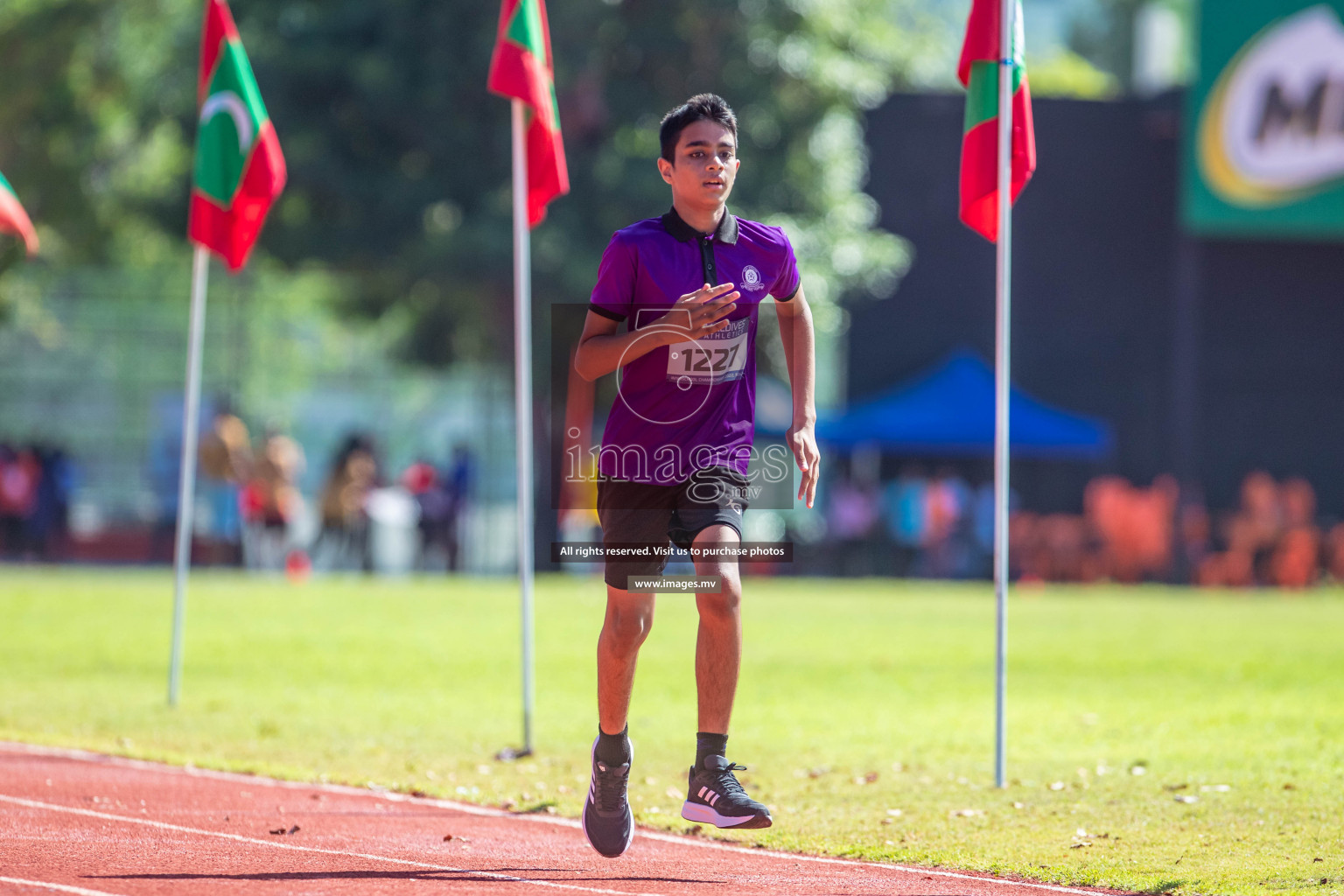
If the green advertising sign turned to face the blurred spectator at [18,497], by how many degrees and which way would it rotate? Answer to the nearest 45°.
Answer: approximately 45° to its right

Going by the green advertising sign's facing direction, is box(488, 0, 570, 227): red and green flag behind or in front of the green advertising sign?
in front

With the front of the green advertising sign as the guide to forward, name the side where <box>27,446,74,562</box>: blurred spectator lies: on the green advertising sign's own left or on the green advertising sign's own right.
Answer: on the green advertising sign's own right

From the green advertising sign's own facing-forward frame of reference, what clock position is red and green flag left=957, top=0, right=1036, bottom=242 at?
The red and green flag is roughly at 12 o'clock from the green advertising sign.

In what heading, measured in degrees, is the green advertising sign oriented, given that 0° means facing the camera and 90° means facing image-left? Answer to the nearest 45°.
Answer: approximately 0°
